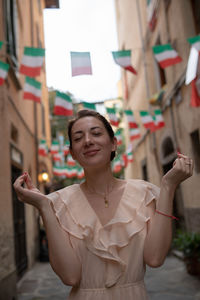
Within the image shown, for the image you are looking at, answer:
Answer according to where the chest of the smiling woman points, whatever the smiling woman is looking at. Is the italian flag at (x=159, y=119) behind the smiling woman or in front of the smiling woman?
behind

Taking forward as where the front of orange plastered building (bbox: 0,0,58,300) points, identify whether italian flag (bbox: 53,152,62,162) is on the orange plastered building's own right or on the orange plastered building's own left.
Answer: on the orange plastered building's own left

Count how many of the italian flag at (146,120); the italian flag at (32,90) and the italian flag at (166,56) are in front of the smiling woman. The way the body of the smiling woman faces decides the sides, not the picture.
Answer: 0

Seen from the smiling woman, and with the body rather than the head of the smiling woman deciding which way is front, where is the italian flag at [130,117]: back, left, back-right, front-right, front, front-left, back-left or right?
back

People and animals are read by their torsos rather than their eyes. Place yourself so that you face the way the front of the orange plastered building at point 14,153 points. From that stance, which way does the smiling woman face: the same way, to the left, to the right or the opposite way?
to the right

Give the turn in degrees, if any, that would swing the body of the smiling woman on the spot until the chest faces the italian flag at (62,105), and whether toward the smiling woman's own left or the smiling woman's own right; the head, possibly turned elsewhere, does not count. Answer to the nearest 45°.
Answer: approximately 180°

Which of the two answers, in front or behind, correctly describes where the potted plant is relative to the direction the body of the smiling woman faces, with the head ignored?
behind

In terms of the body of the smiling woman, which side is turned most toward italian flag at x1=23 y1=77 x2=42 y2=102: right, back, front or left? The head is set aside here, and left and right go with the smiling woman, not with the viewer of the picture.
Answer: back

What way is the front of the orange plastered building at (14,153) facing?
to the viewer's right

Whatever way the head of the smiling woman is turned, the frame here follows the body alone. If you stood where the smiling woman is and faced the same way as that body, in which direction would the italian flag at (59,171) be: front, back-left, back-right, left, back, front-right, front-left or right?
back

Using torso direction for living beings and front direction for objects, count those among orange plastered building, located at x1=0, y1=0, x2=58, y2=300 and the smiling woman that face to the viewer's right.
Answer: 1

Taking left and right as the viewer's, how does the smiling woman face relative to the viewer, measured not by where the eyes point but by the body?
facing the viewer
